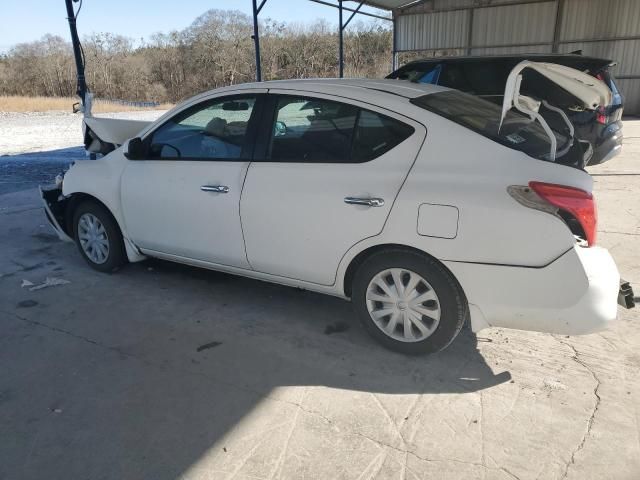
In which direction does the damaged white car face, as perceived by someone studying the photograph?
facing away from the viewer and to the left of the viewer

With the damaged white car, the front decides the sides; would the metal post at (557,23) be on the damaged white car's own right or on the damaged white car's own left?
on the damaged white car's own right

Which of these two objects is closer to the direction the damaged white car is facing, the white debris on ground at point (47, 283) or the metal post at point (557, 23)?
the white debris on ground

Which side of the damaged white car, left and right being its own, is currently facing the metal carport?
right

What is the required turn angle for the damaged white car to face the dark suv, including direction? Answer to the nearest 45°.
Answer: approximately 90° to its right

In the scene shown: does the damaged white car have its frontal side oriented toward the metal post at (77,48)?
yes

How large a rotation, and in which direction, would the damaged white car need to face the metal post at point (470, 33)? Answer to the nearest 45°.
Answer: approximately 45° to its right

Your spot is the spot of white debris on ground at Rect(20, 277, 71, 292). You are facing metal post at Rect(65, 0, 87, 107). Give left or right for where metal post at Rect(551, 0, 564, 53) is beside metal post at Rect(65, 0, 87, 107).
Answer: right

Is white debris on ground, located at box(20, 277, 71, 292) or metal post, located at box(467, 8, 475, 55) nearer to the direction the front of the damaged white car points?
the white debris on ground

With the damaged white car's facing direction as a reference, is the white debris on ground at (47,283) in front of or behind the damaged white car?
in front
